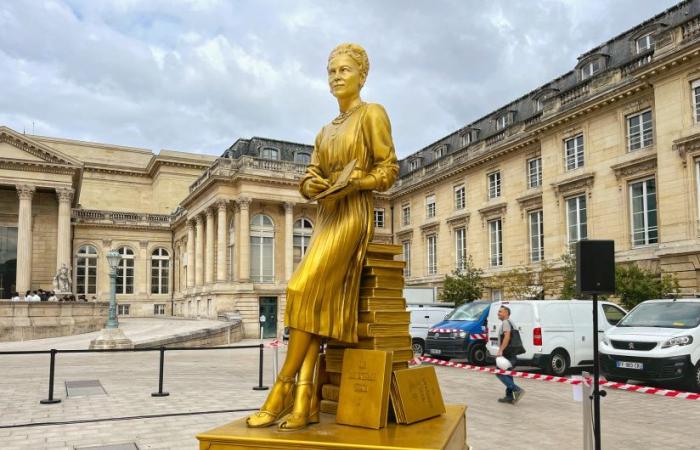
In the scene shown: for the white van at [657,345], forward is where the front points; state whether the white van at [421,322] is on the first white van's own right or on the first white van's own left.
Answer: on the first white van's own right

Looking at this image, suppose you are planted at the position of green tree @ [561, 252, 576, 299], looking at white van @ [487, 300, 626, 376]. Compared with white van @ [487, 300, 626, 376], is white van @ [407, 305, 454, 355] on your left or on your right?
right

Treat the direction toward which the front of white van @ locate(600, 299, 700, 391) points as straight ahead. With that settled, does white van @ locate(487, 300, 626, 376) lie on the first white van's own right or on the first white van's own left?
on the first white van's own right

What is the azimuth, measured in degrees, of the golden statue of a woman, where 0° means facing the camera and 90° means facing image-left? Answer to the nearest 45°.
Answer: approximately 45°

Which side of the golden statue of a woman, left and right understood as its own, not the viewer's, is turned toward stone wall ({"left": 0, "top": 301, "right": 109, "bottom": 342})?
right

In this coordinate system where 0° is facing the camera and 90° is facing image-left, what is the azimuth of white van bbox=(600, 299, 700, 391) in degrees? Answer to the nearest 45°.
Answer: approximately 45°
